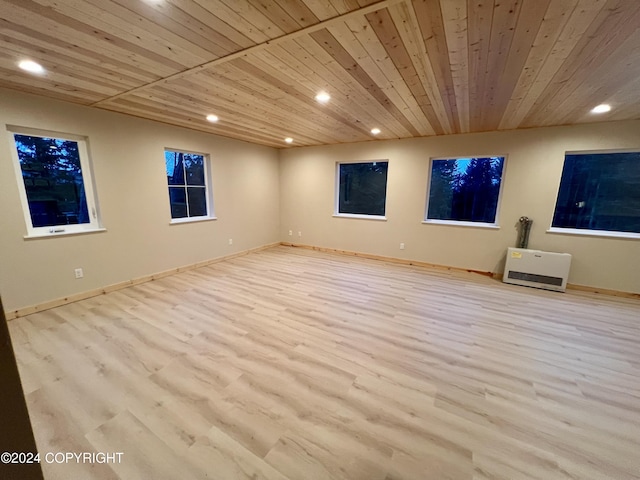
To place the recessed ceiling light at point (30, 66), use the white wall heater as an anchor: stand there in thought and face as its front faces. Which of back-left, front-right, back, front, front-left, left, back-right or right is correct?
front-right

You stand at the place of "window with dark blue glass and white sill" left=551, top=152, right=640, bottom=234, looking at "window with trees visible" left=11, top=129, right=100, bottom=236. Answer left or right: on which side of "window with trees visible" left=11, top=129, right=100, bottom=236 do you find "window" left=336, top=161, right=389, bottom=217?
right

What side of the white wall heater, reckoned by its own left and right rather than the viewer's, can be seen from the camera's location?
front

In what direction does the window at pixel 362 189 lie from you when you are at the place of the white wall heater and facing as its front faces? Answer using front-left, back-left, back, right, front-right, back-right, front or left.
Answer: right

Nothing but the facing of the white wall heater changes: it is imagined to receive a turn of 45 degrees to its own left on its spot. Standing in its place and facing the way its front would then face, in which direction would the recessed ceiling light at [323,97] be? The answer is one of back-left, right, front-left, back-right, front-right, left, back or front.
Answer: right

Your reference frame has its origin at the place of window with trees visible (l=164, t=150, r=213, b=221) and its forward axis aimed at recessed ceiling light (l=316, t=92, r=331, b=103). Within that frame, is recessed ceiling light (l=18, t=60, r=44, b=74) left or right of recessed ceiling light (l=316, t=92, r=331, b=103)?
right

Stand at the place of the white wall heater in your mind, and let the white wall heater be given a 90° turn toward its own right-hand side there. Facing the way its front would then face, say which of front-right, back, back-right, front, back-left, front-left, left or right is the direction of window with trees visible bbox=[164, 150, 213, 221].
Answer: front-left

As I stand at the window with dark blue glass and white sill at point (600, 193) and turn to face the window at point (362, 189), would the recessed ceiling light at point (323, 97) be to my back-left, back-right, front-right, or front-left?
front-left

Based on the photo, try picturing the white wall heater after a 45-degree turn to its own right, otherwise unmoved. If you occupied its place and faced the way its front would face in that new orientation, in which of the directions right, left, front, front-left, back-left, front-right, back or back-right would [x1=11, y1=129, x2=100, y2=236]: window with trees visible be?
front

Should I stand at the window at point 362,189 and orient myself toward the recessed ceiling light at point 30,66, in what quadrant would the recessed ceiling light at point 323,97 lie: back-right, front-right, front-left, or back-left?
front-left
